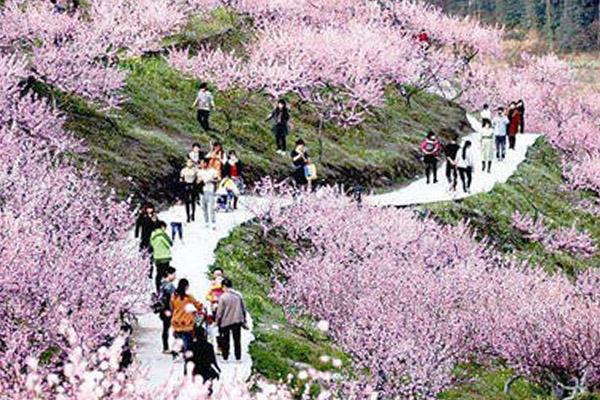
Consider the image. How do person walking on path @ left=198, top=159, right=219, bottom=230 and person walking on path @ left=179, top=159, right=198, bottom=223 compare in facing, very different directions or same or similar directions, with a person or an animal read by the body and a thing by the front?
same or similar directions

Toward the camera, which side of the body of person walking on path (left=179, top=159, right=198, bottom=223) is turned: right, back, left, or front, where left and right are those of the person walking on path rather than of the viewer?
front

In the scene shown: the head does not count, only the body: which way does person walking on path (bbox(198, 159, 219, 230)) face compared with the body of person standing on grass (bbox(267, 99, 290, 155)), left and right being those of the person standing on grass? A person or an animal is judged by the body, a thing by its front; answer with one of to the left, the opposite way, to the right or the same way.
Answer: the same way

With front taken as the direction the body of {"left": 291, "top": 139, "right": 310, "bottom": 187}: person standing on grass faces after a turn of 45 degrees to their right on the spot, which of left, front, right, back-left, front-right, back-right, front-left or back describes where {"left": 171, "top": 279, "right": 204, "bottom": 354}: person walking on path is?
front-left

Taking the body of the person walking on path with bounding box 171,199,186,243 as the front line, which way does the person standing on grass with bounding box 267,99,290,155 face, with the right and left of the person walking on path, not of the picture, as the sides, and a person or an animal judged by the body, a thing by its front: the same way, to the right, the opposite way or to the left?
the same way

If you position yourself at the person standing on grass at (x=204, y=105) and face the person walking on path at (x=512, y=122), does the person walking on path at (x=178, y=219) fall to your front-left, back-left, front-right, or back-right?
back-right

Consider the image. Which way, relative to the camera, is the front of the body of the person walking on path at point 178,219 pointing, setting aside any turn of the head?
toward the camera

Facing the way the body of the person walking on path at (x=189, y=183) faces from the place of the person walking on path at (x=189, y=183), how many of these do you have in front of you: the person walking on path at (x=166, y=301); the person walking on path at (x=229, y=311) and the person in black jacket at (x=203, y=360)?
3

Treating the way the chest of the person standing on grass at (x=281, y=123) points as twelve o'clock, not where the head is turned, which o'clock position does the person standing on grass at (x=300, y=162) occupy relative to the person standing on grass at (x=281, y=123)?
the person standing on grass at (x=300, y=162) is roughly at 12 o'clock from the person standing on grass at (x=281, y=123).

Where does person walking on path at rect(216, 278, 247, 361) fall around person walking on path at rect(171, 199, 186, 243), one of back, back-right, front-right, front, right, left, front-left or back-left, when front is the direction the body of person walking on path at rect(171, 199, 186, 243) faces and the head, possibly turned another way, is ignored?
front

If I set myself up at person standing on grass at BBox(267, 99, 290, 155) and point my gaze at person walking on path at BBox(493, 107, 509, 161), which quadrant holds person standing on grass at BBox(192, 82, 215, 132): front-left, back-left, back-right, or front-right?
back-left

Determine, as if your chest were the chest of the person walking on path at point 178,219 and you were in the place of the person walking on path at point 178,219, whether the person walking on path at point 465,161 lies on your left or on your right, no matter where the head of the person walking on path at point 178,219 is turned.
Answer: on your left

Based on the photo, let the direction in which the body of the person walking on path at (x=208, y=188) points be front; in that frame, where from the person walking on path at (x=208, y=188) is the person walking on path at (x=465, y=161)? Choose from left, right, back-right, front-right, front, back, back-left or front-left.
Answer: back-left

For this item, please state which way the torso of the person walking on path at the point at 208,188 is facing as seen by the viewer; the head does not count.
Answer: toward the camera

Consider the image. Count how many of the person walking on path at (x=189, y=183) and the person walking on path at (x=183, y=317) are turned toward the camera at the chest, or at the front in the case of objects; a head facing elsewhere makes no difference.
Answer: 1

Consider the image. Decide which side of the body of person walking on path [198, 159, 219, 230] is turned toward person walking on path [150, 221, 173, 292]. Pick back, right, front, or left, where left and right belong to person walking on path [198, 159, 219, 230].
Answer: front
